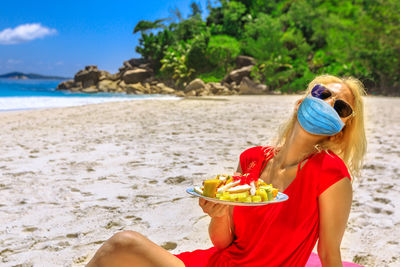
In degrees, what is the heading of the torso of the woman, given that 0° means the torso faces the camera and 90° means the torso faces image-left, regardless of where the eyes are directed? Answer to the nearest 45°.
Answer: approximately 45°
